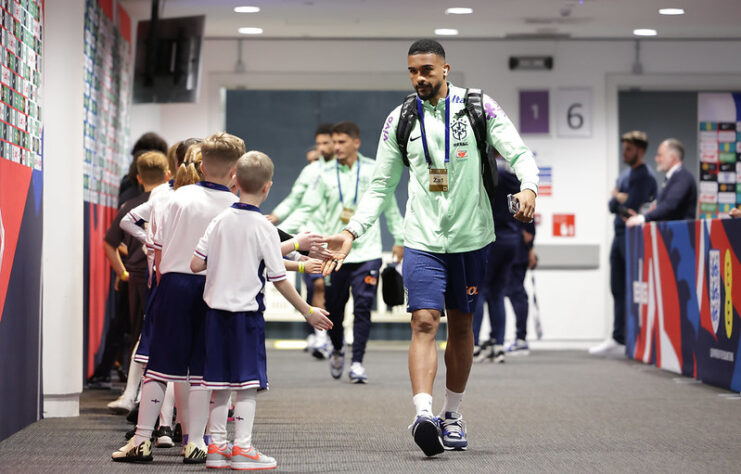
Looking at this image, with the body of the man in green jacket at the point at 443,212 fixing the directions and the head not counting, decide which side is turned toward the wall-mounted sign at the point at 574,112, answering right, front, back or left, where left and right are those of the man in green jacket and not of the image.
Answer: back

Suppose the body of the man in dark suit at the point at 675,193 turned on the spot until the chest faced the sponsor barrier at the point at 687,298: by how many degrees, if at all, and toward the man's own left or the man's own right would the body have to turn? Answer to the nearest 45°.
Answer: approximately 90° to the man's own left

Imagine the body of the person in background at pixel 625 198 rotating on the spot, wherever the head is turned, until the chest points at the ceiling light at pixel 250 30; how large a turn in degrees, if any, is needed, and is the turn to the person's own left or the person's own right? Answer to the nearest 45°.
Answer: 0° — they already face it

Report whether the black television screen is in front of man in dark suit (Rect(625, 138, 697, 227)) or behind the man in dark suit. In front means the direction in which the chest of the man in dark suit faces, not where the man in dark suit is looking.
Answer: in front

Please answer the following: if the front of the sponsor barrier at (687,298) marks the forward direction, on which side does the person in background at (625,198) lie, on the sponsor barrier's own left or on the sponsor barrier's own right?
on the sponsor barrier's own right

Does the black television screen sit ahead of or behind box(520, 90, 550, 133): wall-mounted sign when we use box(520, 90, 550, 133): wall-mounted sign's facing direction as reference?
ahead

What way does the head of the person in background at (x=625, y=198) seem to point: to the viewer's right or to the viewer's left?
to the viewer's left

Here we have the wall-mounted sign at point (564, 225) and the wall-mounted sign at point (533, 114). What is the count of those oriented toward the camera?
2

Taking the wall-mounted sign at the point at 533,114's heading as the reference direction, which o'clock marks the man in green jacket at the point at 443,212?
The man in green jacket is roughly at 12 o'clock from the wall-mounted sign.

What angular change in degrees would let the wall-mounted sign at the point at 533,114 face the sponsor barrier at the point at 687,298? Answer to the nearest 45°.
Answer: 0° — it already faces it

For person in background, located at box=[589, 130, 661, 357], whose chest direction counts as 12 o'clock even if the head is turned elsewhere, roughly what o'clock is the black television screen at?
The black television screen is roughly at 11 o'clock from the person in background.

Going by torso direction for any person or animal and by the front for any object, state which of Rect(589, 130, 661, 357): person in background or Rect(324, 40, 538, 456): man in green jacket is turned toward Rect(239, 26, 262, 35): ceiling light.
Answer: the person in background

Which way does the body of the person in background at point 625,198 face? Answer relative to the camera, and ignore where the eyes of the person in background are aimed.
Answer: to the viewer's left

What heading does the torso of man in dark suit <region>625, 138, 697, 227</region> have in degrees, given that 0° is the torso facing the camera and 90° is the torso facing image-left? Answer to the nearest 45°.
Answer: approximately 90°
